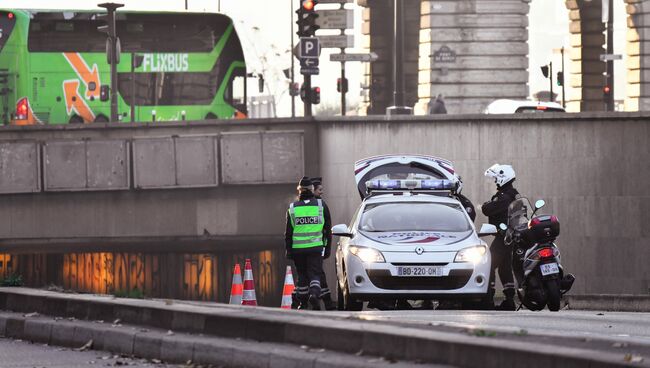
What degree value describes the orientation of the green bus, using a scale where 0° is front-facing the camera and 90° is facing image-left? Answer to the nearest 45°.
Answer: approximately 225°

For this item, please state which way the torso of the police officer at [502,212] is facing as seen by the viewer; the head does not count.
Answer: to the viewer's left

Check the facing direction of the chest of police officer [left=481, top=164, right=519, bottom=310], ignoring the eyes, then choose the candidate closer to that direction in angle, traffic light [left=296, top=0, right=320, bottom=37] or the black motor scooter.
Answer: the traffic light

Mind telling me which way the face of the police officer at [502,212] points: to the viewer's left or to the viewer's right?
to the viewer's left

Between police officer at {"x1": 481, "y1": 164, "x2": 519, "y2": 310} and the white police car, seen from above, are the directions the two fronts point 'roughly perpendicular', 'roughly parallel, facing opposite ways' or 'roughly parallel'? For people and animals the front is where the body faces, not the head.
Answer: roughly perpendicular
